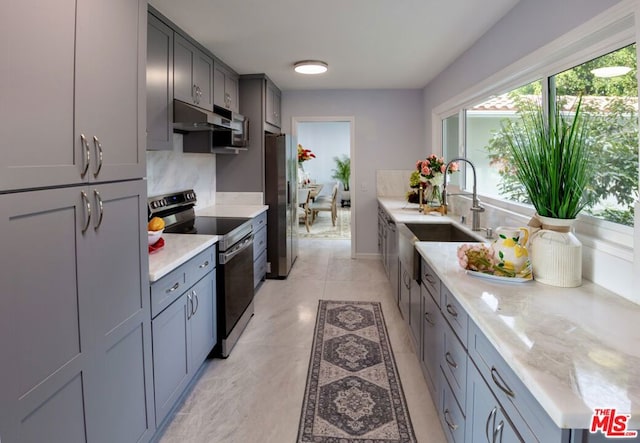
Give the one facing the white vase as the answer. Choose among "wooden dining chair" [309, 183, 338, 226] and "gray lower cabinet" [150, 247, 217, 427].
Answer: the gray lower cabinet

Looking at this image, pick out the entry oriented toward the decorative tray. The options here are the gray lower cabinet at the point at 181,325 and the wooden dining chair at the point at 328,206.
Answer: the gray lower cabinet

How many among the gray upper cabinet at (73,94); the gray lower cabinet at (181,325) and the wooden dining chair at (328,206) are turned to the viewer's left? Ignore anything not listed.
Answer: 1

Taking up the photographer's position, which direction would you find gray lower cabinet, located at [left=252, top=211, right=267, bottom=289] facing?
facing to the right of the viewer

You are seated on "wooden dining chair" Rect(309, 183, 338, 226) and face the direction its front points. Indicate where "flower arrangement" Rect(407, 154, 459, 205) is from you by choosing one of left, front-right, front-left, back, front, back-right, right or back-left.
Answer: left

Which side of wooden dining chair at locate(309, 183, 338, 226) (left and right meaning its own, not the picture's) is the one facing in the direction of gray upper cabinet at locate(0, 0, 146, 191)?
left

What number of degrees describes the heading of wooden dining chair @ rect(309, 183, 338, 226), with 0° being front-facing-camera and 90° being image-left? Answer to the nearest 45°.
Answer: approximately 90°

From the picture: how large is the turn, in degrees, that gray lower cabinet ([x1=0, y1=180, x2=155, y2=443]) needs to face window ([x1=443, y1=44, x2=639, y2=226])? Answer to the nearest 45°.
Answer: approximately 45° to its left

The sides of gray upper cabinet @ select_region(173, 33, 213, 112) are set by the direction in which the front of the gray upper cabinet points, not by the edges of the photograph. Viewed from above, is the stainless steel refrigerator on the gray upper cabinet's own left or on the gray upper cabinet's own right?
on the gray upper cabinet's own left

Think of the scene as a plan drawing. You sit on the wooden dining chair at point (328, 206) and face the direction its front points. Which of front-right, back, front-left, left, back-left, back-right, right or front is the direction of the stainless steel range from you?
left
